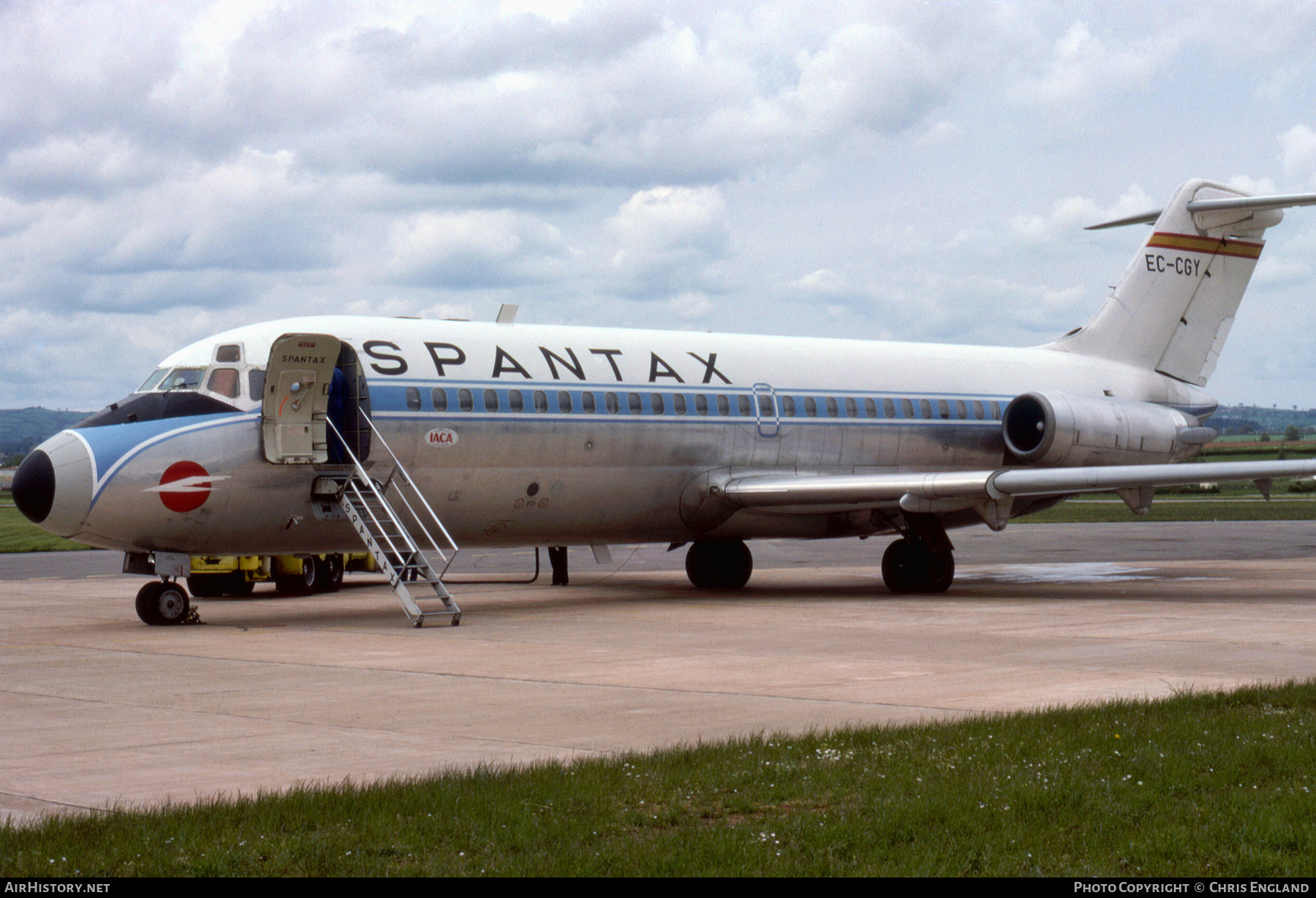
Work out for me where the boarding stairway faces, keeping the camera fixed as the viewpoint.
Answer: facing the viewer and to the right of the viewer

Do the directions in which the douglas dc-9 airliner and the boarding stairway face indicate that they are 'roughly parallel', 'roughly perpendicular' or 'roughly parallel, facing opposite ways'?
roughly perpendicular

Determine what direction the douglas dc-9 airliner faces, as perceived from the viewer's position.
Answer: facing the viewer and to the left of the viewer
